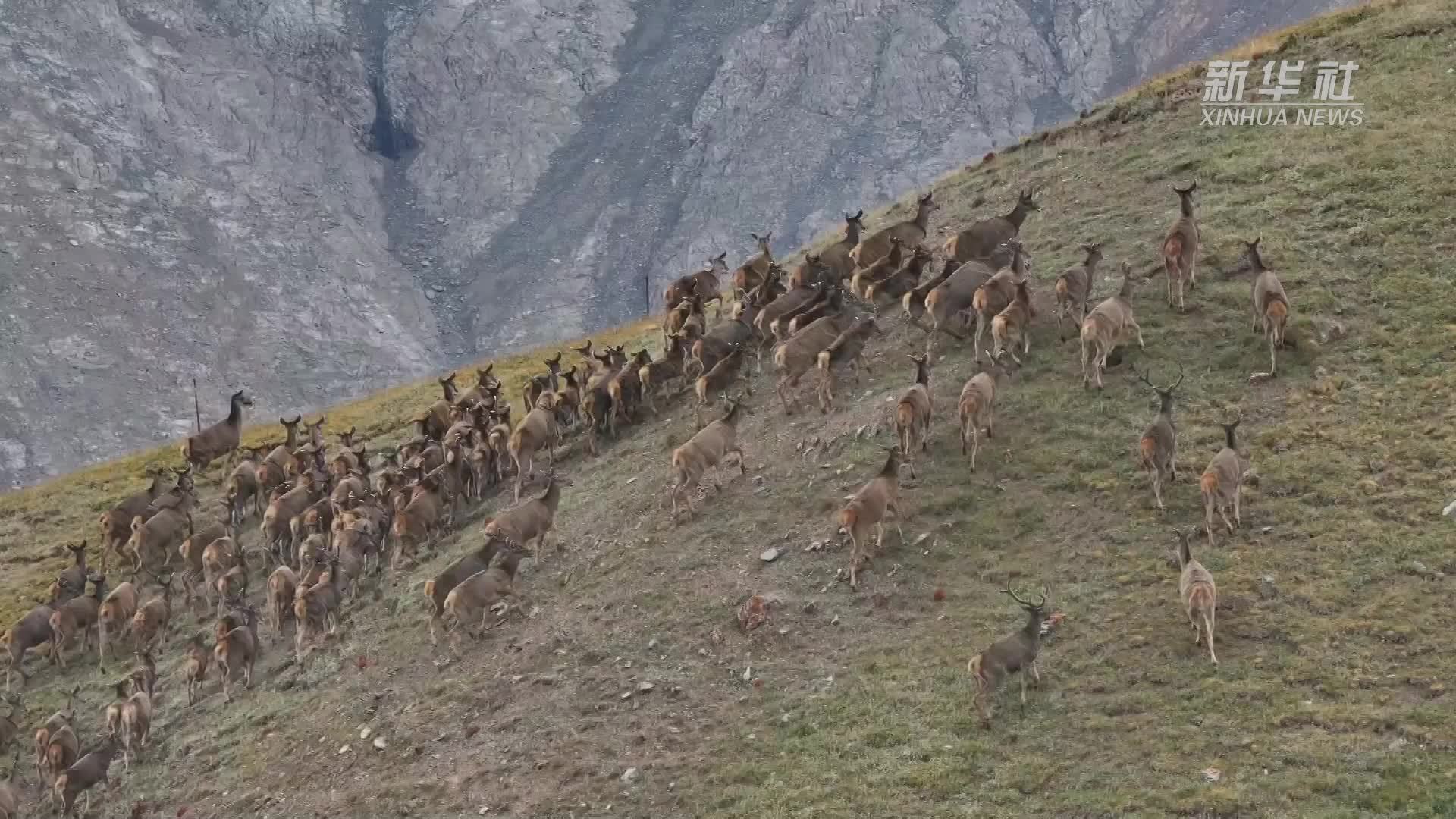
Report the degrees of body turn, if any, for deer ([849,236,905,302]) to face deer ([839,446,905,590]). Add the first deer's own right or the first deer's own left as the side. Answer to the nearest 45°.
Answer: approximately 135° to the first deer's own right

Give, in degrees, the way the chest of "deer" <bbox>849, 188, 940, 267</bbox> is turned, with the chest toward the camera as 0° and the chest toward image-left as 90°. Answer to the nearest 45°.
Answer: approximately 225°

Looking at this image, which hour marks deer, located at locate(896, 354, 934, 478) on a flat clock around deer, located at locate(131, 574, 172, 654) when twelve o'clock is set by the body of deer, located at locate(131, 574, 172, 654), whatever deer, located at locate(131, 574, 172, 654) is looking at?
deer, located at locate(896, 354, 934, 478) is roughly at 3 o'clock from deer, located at locate(131, 574, 172, 654).

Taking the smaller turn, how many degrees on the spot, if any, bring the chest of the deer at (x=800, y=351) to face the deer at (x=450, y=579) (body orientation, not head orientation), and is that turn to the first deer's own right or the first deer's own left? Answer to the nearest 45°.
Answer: approximately 180°

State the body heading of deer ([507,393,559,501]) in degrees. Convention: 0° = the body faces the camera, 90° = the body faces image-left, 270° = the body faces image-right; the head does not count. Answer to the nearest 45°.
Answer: approximately 225°

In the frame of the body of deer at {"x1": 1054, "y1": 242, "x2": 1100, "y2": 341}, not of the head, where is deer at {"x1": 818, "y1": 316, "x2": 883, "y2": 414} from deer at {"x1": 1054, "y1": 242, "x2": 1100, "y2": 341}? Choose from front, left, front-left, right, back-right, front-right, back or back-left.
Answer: back-left

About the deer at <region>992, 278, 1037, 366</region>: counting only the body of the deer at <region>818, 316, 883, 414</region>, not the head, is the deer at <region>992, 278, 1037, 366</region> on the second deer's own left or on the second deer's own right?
on the second deer's own right

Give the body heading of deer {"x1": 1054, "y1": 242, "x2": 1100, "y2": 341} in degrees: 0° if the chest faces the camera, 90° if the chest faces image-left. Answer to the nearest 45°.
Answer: approximately 225°

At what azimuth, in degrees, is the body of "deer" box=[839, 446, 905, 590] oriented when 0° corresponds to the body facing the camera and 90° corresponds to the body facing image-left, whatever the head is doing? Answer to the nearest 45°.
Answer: approximately 225°

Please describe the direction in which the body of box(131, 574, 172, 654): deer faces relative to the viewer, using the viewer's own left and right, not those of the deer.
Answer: facing away from the viewer and to the right of the viewer

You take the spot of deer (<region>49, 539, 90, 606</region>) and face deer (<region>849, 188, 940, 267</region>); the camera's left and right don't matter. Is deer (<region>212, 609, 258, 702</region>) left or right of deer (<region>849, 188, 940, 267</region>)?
right
